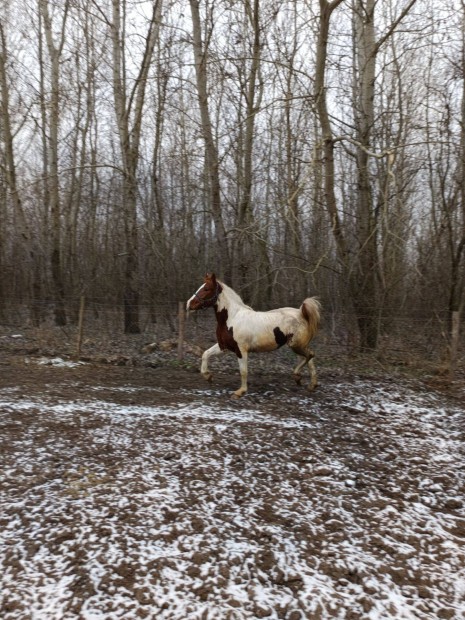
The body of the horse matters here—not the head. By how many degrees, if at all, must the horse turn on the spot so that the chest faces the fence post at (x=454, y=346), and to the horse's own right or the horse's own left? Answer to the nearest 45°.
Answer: approximately 180°

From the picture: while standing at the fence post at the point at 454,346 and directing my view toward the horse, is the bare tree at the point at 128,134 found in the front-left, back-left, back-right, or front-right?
front-right

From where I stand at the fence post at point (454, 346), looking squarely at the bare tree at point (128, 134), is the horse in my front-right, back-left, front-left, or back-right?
front-left

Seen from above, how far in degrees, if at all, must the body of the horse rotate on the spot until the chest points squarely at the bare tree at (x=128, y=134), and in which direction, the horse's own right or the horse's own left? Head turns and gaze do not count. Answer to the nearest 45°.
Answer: approximately 45° to the horse's own right

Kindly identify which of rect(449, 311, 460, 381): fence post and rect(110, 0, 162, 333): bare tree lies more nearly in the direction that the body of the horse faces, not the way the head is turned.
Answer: the bare tree

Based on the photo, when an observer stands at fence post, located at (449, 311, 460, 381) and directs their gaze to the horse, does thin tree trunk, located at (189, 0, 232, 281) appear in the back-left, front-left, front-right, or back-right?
front-right

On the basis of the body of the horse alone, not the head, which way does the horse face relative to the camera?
to the viewer's left
